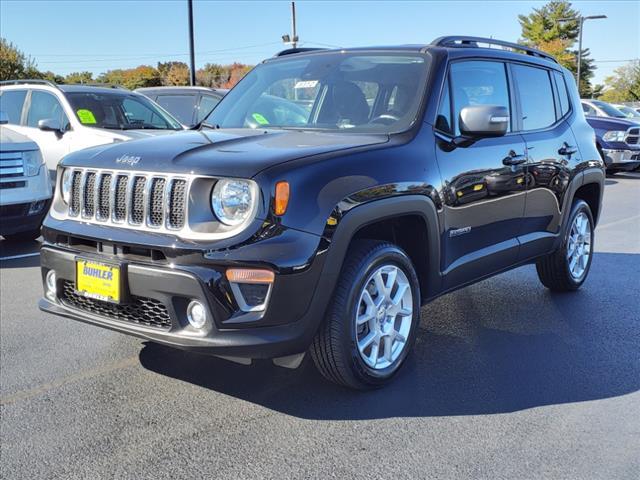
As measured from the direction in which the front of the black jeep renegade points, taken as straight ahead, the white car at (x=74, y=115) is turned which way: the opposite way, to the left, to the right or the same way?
to the left

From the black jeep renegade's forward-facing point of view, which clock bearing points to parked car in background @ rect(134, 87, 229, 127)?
The parked car in background is roughly at 4 o'clock from the black jeep renegade.

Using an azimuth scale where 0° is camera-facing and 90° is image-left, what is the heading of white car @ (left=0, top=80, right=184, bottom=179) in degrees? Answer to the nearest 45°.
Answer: approximately 315°

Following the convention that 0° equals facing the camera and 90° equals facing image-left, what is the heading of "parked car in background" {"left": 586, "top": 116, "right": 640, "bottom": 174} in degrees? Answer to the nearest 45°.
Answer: approximately 315°

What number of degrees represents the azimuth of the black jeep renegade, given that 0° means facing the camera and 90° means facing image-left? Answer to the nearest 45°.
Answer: approximately 45°

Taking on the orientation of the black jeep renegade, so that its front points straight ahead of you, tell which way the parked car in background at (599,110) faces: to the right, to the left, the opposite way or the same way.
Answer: to the left

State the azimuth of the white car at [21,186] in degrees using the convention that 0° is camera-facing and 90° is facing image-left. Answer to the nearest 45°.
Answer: approximately 315°

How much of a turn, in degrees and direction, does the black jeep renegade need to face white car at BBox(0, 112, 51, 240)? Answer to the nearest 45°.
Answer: approximately 90° to its right

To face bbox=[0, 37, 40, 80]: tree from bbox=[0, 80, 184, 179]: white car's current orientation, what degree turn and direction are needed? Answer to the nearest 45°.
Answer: approximately 135° to its left
